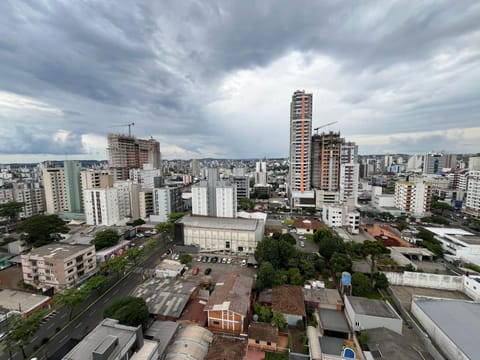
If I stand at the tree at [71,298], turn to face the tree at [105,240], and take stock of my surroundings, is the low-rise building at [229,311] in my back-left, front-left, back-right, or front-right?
back-right

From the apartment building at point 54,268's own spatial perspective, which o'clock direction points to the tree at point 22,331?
The tree is roughly at 2 o'clock from the apartment building.

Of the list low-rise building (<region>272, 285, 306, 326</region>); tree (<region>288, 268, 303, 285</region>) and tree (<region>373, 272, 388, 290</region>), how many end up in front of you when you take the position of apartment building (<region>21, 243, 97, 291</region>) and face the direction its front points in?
3

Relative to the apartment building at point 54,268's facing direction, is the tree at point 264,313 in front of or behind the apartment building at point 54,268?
in front

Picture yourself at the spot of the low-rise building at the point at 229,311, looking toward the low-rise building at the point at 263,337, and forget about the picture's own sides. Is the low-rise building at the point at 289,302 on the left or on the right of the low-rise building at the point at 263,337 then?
left

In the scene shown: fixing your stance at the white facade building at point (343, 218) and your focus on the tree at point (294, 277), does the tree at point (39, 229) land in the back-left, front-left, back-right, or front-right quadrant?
front-right

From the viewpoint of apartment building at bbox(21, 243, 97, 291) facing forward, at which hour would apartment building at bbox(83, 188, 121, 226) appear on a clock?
apartment building at bbox(83, 188, 121, 226) is roughly at 8 o'clock from apartment building at bbox(21, 243, 97, 291).

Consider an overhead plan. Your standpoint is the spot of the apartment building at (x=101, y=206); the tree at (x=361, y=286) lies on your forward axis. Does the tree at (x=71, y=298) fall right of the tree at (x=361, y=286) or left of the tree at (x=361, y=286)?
right

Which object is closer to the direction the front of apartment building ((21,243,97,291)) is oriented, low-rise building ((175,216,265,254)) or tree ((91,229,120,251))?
the low-rise building

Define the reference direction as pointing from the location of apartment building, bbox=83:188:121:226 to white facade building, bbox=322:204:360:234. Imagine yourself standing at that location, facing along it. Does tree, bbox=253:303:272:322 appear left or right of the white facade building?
right

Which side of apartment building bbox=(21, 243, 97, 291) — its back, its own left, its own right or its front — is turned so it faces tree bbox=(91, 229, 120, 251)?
left

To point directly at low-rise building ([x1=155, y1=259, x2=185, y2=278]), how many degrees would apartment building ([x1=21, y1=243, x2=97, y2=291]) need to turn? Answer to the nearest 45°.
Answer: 0° — it already faces it

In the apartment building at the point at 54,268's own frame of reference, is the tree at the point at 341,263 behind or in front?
in front

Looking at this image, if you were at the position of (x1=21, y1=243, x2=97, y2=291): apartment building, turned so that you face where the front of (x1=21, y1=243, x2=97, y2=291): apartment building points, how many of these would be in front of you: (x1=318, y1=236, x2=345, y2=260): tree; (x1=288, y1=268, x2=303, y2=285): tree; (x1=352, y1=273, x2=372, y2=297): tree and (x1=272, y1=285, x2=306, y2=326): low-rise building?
4

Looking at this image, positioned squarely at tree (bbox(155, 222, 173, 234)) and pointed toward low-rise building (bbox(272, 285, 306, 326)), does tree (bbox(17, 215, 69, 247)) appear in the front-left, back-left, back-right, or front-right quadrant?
back-right

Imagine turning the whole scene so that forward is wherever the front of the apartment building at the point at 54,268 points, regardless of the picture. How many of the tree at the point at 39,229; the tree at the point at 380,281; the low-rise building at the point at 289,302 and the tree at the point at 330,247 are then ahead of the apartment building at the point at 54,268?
3

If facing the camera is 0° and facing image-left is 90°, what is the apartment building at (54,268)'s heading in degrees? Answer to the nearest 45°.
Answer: approximately 315°

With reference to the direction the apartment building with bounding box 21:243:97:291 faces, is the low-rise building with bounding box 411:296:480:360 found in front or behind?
in front

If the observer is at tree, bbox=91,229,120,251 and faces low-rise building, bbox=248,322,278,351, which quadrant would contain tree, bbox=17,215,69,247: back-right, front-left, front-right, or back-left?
back-right
